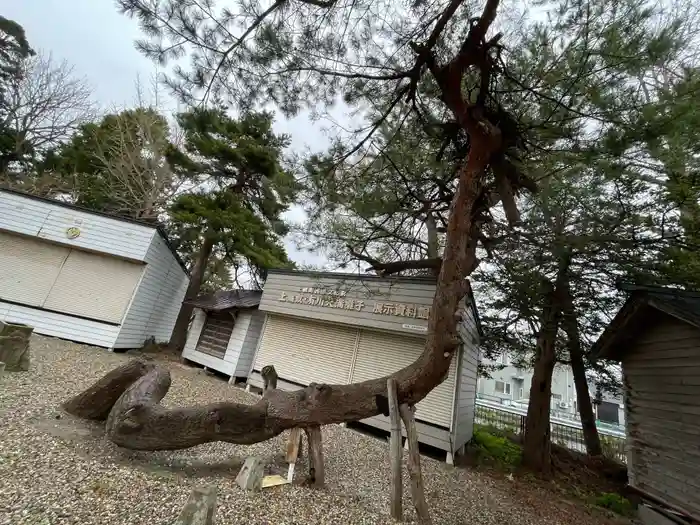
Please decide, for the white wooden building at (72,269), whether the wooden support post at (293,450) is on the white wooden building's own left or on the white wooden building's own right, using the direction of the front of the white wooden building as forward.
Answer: on the white wooden building's own left

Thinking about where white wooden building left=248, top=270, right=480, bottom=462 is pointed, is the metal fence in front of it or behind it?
behind

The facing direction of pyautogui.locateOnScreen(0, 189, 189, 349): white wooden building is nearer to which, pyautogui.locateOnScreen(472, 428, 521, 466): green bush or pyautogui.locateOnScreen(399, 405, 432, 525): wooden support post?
the wooden support post

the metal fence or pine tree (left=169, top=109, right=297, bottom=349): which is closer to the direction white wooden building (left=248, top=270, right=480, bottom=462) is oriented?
the pine tree

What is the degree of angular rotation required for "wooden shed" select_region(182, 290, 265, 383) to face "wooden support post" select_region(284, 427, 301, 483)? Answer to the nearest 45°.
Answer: approximately 45° to its left

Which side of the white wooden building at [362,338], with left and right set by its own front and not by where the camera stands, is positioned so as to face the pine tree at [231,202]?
right

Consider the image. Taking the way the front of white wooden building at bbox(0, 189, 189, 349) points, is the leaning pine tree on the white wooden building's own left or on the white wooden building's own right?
on the white wooden building's own left
